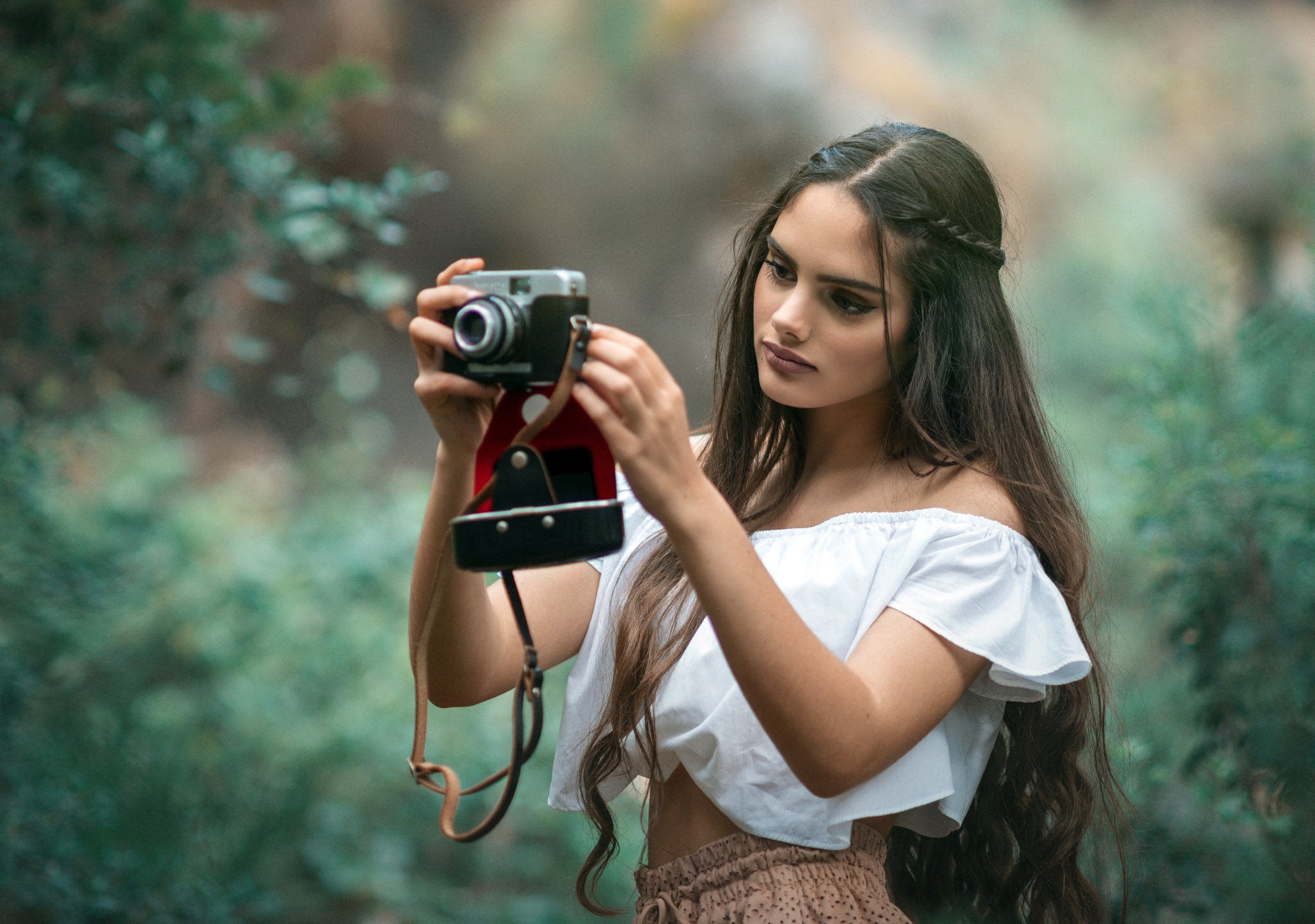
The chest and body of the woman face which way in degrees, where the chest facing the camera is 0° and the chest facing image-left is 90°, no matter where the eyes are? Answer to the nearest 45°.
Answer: approximately 45°

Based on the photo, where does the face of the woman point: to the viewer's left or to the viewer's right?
to the viewer's left

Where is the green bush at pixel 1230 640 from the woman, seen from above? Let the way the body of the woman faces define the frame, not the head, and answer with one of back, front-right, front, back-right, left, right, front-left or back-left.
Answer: back
